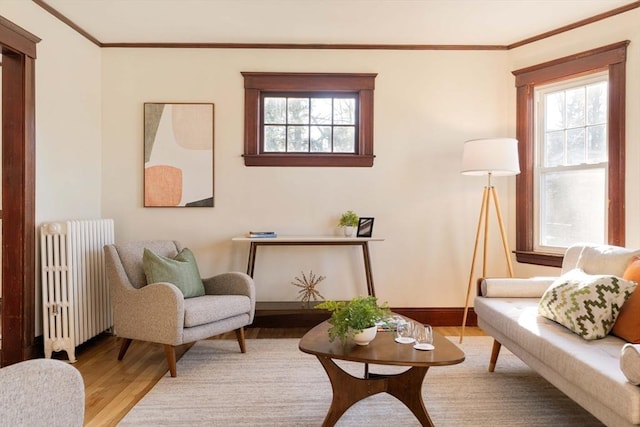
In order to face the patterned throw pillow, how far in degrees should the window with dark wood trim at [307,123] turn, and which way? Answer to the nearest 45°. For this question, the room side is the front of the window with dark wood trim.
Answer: approximately 45° to its left

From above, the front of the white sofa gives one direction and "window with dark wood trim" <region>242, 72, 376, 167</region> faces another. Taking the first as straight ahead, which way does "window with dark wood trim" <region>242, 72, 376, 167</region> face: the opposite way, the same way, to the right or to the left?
to the left

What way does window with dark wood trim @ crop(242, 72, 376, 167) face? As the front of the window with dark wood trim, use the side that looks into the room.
toward the camera

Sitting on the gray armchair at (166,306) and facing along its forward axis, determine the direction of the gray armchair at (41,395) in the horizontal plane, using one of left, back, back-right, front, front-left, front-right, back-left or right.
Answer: front-right

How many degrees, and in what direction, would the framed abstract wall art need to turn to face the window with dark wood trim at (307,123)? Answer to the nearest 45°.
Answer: approximately 90° to its left

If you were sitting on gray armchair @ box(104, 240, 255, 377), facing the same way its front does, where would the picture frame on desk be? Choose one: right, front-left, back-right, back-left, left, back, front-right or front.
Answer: front-left

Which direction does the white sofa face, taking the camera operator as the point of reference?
facing the viewer and to the left of the viewer

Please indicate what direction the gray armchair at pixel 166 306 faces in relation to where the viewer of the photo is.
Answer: facing the viewer and to the right of the viewer

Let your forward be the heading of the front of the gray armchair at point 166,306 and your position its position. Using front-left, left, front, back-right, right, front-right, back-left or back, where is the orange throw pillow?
front

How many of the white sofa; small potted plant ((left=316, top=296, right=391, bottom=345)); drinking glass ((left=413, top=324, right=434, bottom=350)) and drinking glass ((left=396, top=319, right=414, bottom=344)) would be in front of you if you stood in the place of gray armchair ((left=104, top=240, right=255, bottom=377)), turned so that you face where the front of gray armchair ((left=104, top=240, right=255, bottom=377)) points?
4

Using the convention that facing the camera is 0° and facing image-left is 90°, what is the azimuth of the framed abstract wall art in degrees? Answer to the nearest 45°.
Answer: approximately 0°

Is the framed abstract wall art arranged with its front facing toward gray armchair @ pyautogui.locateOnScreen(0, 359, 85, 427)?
yes

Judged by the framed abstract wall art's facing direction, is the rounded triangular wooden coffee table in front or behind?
in front
